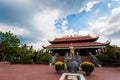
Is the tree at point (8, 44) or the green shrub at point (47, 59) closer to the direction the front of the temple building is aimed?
the green shrub

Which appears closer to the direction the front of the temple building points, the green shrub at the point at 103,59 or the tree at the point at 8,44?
the green shrub

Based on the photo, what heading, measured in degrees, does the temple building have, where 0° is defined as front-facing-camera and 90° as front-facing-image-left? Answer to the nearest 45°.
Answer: approximately 0°

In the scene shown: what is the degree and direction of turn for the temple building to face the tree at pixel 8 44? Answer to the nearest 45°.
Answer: approximately 90° to its right

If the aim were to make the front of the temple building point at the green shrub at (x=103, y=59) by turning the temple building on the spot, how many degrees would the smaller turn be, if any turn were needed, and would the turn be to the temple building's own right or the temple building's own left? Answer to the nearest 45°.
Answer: approximately 45° to the temple building's own left
